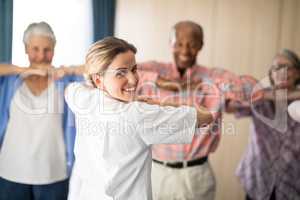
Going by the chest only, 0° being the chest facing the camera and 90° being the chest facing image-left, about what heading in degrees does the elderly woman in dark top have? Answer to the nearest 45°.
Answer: approximately 0°

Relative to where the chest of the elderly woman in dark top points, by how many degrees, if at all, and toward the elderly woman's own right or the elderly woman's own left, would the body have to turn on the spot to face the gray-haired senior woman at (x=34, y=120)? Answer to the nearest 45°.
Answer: approximately 45° to the elderly woman's own right

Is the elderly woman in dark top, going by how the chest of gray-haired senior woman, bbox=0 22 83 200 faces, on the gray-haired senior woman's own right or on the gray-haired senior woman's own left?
on the gray-haired senior woman's own left

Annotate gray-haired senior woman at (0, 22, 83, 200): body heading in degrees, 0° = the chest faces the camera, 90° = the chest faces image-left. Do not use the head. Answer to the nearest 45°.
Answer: approximately 0°
